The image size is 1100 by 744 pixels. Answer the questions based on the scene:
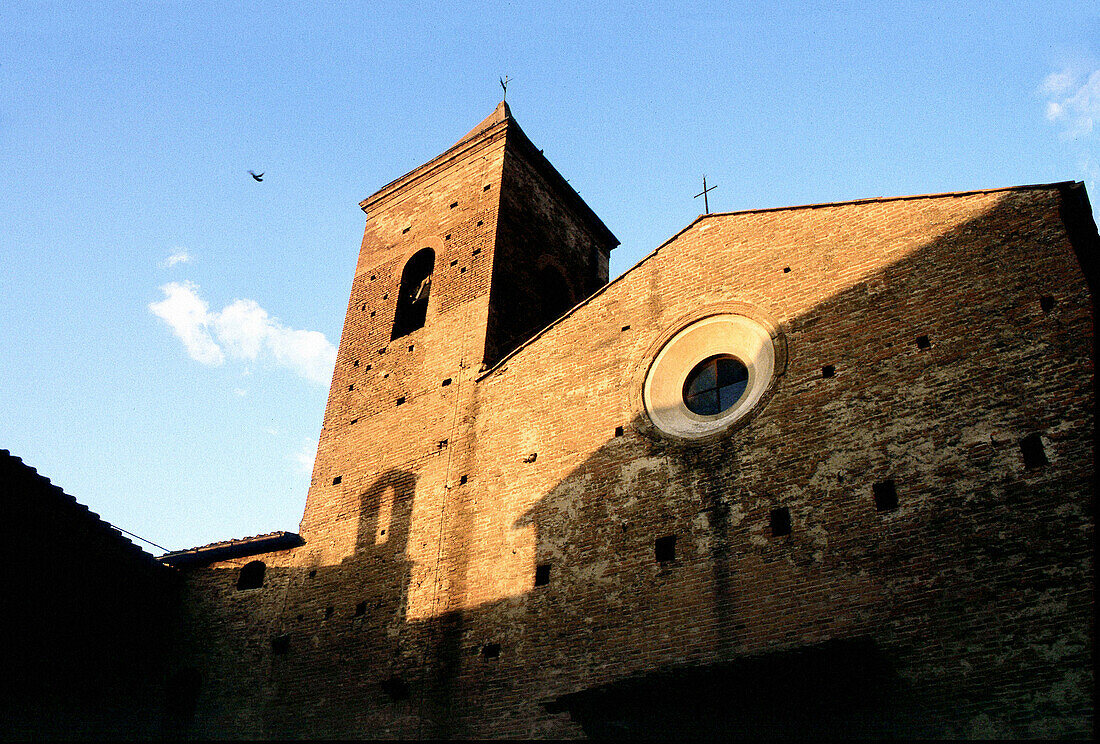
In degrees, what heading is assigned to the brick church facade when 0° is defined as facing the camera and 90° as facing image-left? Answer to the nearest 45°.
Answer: approximately 45°
